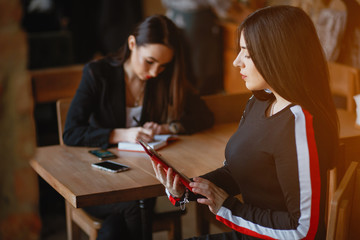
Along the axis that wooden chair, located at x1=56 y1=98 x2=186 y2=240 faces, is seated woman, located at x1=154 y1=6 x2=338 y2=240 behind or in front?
in front

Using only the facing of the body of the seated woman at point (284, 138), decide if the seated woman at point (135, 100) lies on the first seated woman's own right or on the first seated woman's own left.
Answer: on the first seated woman's own right

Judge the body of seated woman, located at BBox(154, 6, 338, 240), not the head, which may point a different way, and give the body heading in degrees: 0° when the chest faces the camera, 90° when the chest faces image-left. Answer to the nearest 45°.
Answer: approximately 45°

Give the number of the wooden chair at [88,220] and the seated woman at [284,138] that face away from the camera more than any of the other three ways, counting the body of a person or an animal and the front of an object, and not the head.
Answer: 0

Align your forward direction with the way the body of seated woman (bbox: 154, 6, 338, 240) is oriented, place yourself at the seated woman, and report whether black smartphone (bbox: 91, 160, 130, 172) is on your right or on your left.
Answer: on your right

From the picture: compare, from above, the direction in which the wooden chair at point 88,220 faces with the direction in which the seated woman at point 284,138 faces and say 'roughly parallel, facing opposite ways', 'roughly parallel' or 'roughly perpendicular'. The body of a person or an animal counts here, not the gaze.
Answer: roughly perpendicular

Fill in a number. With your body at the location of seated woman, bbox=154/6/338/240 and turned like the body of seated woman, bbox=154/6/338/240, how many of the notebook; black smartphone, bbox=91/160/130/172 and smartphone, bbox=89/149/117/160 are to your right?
3

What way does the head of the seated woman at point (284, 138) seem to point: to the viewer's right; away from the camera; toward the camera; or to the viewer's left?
to the viewer's left
